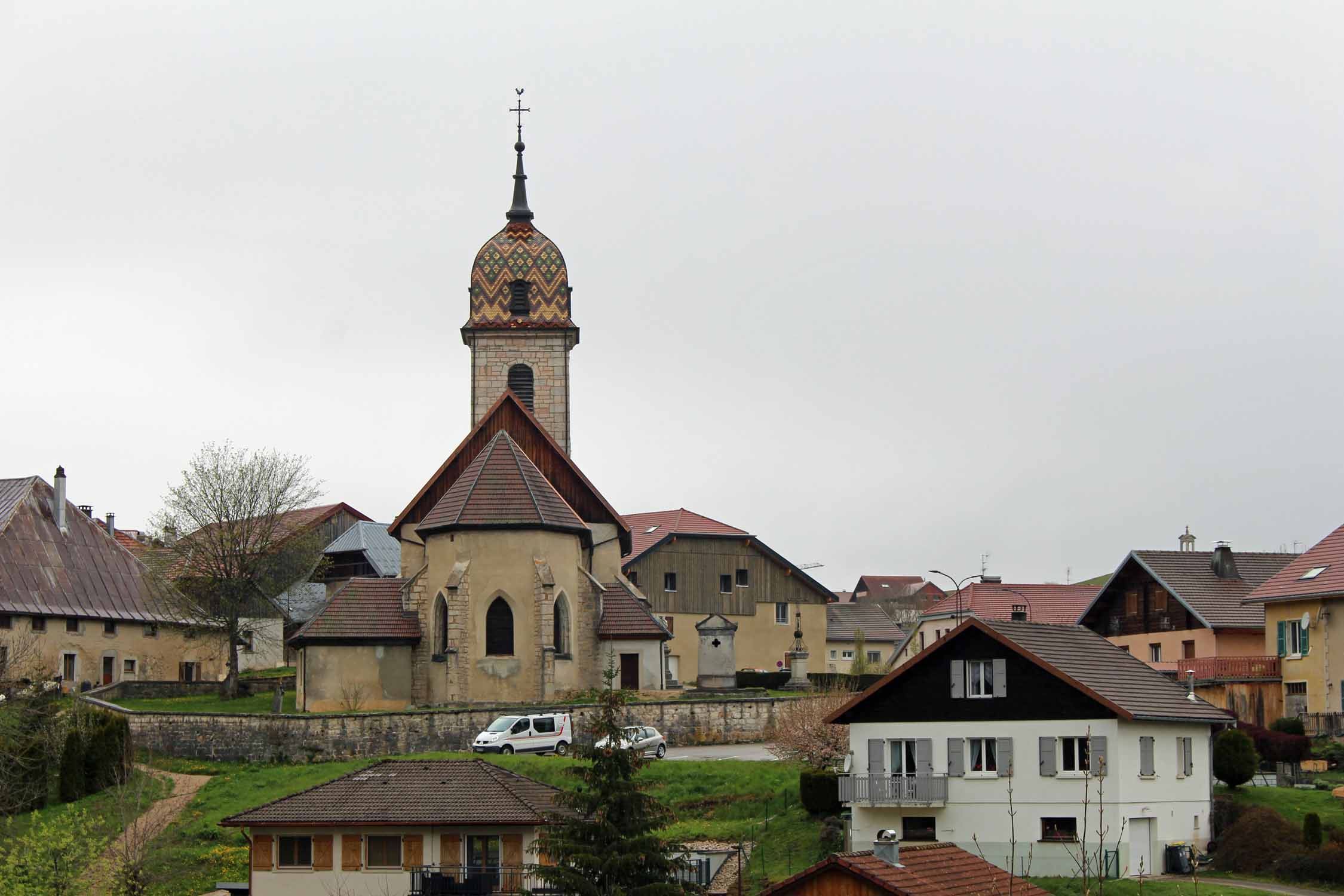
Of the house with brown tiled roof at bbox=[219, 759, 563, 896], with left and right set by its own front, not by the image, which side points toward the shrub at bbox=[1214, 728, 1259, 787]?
left

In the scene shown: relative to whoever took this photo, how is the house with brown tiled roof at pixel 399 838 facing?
facing the viewer

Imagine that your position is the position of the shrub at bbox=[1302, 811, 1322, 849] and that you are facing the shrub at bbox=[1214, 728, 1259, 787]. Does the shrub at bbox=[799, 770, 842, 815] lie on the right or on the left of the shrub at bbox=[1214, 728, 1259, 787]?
left

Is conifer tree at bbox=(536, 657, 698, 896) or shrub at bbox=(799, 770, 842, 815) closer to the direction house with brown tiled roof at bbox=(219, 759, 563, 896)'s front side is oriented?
the conifer tree

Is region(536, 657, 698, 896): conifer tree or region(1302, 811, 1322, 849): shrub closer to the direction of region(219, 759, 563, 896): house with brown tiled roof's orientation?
the conifer tree

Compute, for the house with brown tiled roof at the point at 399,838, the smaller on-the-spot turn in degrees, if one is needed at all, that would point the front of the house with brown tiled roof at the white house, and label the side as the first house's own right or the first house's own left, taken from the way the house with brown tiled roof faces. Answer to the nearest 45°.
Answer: approximately 90° to the first house's own left

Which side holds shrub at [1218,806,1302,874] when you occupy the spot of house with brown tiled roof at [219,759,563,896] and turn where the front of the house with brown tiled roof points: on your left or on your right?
on your left

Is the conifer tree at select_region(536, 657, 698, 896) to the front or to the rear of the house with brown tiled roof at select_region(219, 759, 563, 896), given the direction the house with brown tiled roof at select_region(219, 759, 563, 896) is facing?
to the front

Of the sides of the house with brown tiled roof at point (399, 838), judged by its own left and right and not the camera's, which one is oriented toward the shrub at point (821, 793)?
left

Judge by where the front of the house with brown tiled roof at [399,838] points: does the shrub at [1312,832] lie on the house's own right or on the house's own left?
on the house's own left

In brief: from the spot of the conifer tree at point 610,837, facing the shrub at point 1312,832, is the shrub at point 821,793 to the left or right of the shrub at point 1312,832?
left

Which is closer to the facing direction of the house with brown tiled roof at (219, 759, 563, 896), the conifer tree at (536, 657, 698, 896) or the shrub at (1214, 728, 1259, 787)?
the conifer tree
